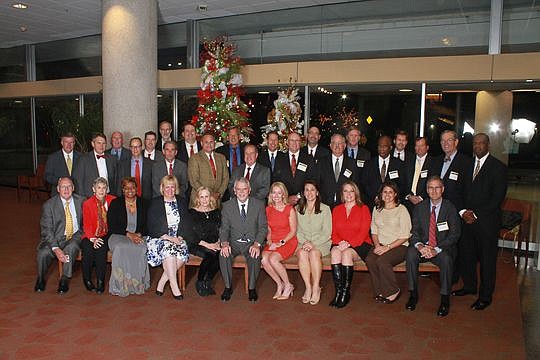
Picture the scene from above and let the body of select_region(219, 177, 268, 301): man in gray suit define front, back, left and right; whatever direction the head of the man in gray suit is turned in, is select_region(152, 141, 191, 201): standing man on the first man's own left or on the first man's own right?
on the first man's own right

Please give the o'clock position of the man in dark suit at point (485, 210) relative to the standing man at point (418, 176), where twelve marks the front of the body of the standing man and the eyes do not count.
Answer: The man in dark suit is roughly at 9 o'clock from the standing man.

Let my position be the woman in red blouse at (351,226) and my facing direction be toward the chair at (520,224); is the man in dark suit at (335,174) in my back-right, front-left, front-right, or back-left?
front-left

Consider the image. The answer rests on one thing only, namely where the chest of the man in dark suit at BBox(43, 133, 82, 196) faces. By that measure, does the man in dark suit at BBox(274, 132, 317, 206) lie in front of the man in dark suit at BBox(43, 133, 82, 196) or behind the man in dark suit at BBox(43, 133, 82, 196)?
in front

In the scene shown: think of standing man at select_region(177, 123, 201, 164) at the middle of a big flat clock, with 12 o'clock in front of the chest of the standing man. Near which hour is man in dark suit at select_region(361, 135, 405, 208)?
The man in dark suit is roughly at 10 o'clock from the standing man.

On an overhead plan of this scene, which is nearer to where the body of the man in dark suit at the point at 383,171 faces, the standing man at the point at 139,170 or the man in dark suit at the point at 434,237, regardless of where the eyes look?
the man in dark suit

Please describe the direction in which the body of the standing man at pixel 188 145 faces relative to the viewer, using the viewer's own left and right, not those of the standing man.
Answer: facing the viewer

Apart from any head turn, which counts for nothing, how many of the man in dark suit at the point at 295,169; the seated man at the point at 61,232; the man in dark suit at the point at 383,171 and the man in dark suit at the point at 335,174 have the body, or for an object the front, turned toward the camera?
4

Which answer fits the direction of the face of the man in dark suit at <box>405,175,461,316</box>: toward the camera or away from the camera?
toward the camera

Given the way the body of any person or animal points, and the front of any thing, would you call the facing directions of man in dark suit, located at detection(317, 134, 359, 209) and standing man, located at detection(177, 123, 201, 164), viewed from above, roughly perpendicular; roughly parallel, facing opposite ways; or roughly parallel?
roughly parallel

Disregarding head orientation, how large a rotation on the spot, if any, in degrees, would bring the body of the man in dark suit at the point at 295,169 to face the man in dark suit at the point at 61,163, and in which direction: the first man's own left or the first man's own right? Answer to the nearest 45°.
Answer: approximately 90° to the first man's own right

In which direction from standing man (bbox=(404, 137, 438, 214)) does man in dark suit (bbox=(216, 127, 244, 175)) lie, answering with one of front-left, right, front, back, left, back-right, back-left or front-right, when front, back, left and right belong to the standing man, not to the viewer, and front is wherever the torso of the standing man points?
front-right
